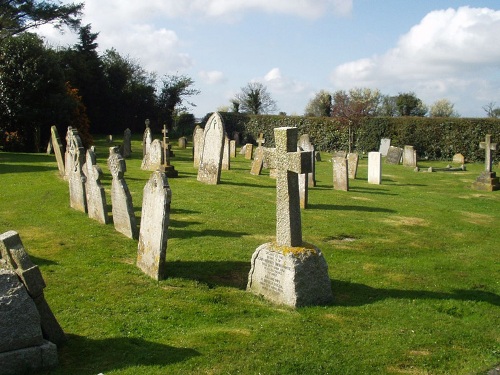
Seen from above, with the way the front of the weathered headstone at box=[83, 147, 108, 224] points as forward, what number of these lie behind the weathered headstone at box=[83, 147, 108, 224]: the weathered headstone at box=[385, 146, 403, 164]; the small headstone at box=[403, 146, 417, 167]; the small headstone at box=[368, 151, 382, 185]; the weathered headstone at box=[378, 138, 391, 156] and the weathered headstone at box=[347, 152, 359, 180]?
5

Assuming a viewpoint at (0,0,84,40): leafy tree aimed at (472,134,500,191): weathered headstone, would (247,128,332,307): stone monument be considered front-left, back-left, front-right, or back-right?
front-right

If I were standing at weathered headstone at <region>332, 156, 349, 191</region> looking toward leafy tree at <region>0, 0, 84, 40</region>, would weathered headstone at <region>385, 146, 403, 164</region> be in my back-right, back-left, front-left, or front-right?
front-right

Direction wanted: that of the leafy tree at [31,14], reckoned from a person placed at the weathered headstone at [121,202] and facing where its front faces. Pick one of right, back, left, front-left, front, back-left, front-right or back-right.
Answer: back-right

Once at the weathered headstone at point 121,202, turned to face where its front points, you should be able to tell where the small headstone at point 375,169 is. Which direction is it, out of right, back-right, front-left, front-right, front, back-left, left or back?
back

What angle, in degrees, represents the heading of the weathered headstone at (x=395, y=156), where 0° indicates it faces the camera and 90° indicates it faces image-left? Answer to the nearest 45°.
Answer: approximately 45°

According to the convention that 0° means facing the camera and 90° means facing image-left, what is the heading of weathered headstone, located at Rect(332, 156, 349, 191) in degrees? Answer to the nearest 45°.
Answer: approximately 45°
